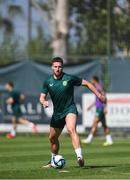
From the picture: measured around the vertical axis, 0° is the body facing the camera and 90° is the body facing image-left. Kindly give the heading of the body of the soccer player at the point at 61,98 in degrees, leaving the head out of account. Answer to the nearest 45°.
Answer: approximately 0°

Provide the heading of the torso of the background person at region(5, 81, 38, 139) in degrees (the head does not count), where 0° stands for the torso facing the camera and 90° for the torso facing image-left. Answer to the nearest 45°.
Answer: approximately 90°

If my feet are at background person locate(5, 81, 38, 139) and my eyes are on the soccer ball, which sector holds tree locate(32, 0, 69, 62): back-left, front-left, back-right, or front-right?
back-left

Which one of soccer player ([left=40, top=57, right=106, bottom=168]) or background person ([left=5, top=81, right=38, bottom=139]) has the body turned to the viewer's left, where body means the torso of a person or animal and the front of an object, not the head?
the background person

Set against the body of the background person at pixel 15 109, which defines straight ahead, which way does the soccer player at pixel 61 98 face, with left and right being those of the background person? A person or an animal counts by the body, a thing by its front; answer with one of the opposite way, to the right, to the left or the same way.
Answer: to the left

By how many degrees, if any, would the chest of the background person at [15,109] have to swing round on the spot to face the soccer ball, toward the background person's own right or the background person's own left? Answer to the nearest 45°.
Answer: approximately 90° to the background person's own left

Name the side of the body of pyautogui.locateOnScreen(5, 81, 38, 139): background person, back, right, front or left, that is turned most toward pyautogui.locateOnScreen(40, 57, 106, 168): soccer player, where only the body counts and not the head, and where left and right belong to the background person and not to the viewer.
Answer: left

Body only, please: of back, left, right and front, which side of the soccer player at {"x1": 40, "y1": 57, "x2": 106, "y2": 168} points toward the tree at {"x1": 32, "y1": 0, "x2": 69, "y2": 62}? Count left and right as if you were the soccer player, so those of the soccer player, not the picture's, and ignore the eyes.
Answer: back

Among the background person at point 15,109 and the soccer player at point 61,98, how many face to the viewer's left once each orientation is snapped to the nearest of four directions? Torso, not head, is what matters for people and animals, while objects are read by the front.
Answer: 1
